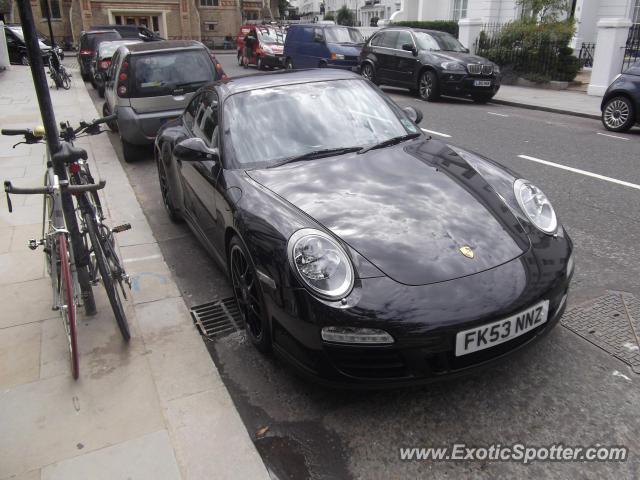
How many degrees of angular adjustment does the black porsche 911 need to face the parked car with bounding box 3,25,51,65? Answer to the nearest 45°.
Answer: approximately 180°

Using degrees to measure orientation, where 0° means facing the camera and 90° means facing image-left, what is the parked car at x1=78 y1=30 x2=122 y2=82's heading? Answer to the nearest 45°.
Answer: approximately 180°

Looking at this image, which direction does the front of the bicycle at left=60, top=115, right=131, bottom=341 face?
away from the camera

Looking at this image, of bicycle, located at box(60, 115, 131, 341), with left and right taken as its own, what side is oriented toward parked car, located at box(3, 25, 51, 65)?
front

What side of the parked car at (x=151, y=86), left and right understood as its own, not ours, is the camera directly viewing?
back

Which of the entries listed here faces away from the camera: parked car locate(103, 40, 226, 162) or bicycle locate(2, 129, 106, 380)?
the parked car

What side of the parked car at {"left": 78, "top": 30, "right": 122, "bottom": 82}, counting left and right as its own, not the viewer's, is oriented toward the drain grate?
back

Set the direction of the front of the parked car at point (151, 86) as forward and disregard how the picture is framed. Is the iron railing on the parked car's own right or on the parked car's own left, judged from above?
on the parked car's own right

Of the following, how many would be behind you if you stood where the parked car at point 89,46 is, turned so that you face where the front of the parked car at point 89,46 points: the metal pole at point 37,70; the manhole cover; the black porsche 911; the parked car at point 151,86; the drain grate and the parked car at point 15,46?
5

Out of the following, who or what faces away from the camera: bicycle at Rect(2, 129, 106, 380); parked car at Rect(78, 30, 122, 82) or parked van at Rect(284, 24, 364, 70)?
parked car at Rect(78, 30, 122, 82)
